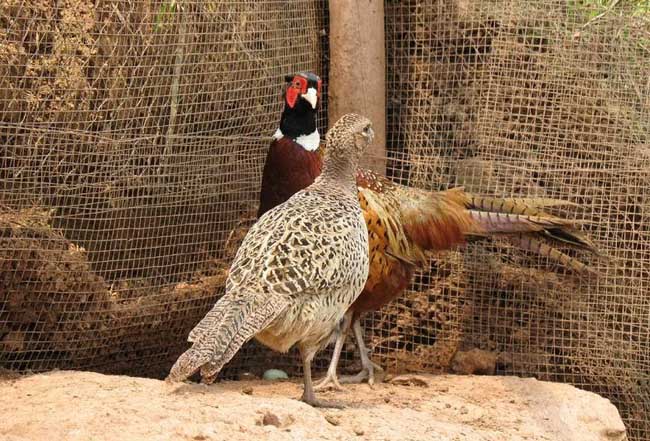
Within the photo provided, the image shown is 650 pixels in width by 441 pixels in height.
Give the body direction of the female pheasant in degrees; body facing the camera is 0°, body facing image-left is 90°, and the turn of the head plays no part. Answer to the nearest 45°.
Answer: approximately 225°

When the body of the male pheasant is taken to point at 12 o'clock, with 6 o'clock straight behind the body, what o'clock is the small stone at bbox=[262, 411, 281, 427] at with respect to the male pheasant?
The small stone is roughly at 11 o'clock from the male pheasant.

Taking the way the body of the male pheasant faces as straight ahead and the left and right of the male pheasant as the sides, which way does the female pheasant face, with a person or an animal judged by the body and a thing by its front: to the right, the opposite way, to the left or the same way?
the opposite way

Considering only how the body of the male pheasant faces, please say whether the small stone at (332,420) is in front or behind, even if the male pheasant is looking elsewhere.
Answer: in front

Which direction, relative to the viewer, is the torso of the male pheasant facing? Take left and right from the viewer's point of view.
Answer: facing the viewer and to the left of the viewer

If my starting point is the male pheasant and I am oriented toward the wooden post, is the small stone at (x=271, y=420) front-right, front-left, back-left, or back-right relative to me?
back-left

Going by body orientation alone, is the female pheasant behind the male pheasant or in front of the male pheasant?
in front
